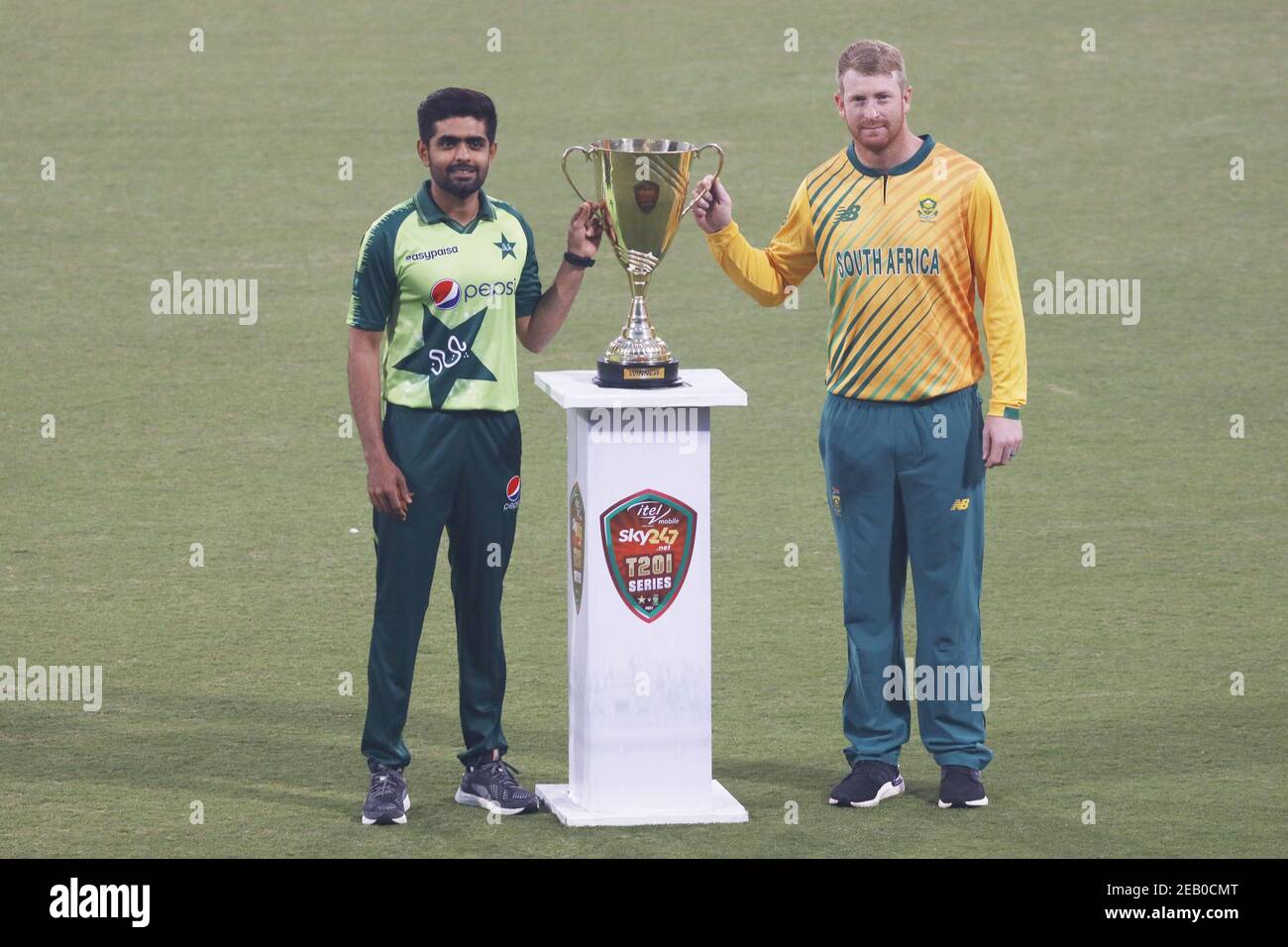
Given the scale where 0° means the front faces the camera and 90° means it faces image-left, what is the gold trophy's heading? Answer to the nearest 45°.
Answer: approximately 0°

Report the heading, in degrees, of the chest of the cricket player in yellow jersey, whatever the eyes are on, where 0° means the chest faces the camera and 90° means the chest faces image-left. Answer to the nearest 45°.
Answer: approximately 0°

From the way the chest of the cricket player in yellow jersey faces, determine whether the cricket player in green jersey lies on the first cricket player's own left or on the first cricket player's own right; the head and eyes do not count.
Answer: on the first cricket player's own right
